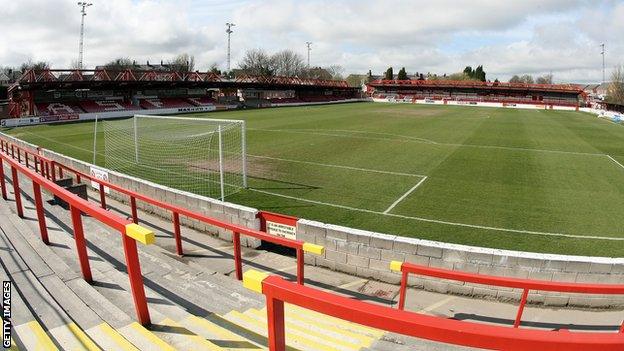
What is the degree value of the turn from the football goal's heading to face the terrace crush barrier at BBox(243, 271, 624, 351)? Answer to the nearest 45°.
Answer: approximately 135° to its right

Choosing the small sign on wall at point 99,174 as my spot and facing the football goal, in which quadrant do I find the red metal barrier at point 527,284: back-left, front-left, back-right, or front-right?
back-right

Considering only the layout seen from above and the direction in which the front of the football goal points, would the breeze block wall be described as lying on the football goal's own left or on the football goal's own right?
on the football goal's own right

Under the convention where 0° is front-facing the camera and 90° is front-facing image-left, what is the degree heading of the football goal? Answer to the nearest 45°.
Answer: approximately 225°
